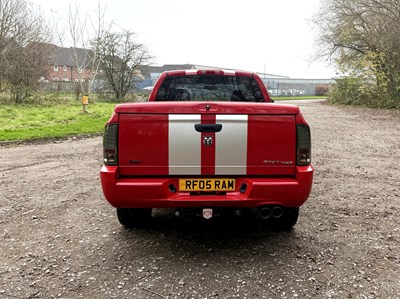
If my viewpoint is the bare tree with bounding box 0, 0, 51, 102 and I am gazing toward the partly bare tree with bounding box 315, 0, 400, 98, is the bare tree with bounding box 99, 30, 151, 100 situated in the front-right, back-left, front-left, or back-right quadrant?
front-left

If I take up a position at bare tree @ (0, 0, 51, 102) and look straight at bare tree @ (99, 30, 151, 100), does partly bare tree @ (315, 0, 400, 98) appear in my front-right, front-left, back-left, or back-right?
front-right

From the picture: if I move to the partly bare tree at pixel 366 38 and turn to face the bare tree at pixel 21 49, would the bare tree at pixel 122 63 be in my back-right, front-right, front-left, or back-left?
front-right

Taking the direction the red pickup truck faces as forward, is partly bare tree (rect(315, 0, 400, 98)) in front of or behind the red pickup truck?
in front

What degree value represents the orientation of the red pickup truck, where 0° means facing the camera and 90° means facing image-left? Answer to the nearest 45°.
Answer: approximately 180°

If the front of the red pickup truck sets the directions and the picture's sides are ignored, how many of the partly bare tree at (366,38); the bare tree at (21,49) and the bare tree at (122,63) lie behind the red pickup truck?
0

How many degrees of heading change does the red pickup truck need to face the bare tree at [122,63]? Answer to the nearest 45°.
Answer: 0° — it already faces it

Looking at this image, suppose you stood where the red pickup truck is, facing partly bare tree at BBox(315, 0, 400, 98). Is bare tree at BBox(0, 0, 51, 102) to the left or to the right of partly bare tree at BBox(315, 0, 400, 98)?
left
